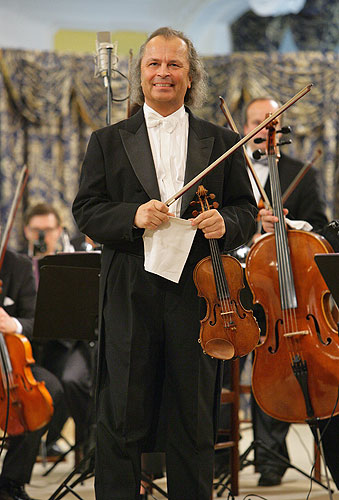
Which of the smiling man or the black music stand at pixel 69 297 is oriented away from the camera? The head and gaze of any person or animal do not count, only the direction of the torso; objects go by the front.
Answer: the black music stand

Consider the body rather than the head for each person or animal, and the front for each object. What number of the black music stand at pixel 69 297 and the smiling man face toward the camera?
1

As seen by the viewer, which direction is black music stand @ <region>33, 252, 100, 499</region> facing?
away from the camera

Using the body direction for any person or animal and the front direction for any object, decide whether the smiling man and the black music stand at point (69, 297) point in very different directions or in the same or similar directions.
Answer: very different directions

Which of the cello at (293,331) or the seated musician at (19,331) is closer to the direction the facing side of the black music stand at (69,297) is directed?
the seated musician

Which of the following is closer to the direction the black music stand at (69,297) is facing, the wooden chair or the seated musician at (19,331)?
the seated musician
